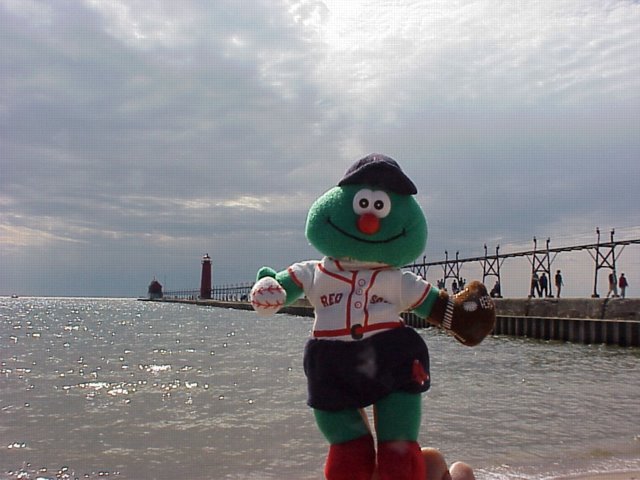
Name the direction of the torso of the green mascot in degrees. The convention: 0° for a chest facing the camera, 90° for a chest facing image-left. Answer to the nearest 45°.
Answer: approximately 0°

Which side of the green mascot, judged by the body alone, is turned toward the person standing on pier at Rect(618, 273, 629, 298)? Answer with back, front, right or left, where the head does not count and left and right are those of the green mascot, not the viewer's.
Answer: back

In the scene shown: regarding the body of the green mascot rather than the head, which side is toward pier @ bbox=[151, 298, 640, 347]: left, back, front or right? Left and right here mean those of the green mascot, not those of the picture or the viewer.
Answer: back

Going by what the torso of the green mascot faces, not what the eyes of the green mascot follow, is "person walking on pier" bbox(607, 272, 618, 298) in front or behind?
behind

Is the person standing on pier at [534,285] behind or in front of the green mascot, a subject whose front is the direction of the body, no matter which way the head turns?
behind

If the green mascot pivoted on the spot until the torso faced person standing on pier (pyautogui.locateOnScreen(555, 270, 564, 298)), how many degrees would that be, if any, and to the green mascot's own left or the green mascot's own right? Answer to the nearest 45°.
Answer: approximately 180°
